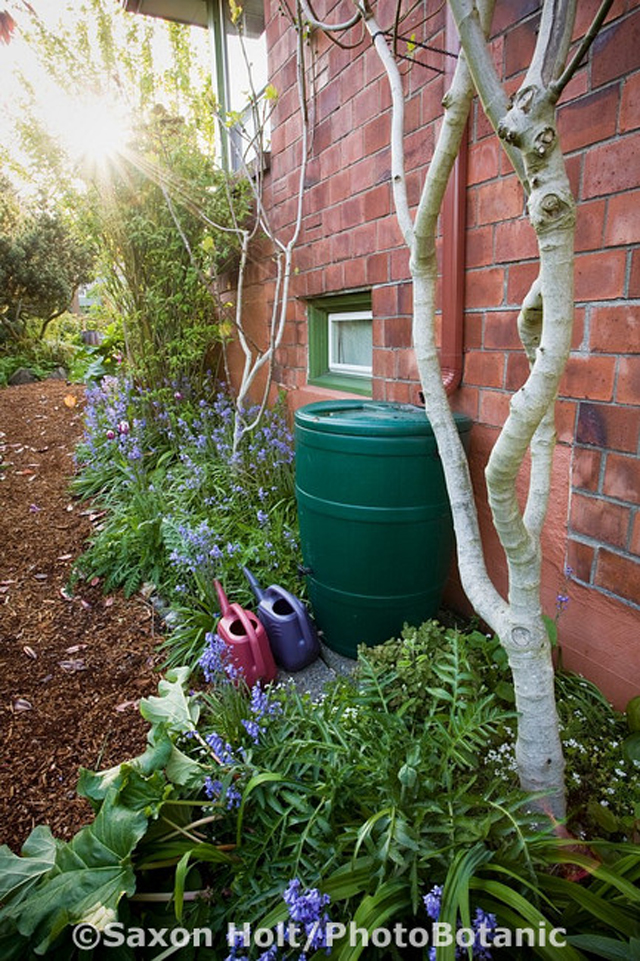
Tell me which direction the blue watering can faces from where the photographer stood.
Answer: facing away from the viewer and to the left of the viewer

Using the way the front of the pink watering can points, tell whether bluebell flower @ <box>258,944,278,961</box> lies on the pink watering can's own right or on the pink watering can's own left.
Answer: on the pink watering can's own left

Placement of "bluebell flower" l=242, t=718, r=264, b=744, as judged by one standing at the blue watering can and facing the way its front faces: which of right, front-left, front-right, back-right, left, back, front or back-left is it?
back-left

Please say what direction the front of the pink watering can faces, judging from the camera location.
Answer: facing away from the viewer and to the left of the viewer

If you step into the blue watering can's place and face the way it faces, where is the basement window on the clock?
The basement window is roughly at 2 o'clock from the blue watering can.

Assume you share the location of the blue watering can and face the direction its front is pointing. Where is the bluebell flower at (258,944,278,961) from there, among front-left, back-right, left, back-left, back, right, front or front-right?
back-left

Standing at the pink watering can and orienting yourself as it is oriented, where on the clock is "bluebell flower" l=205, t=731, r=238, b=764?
The bluebell flower is roughly at 8 o'clock from the pink watering can.
